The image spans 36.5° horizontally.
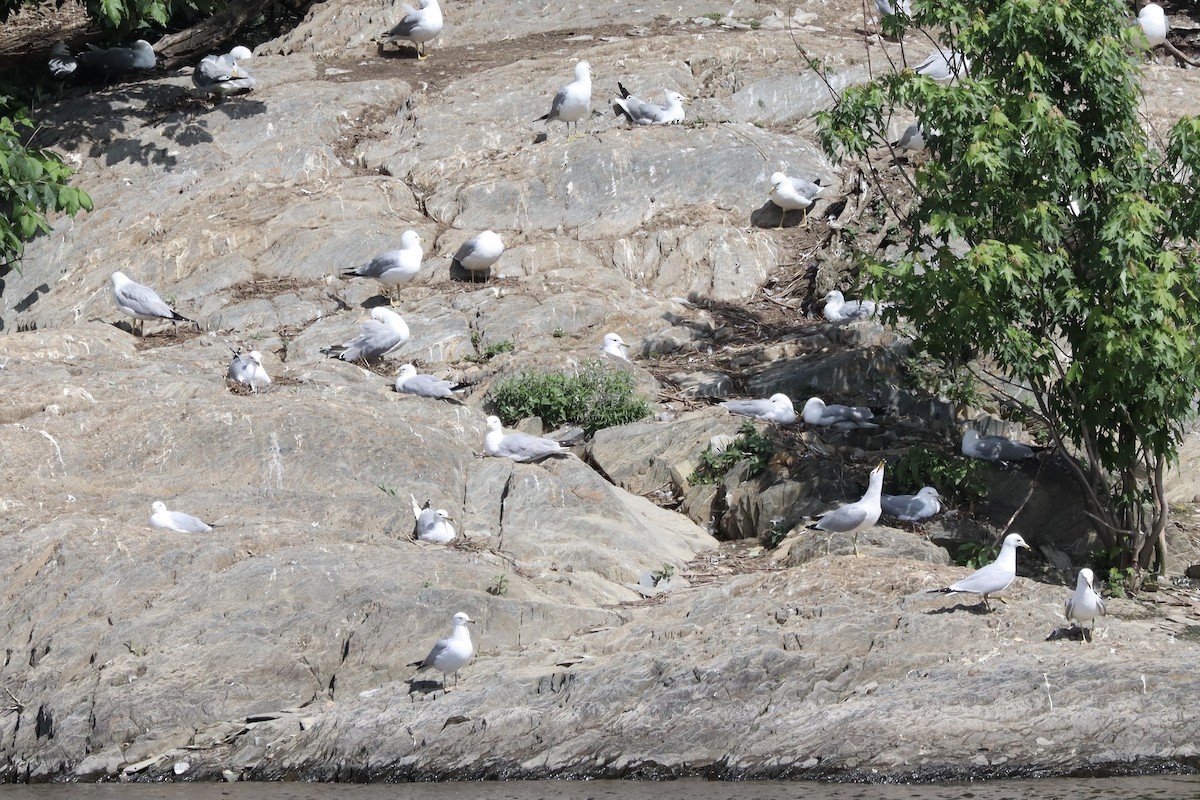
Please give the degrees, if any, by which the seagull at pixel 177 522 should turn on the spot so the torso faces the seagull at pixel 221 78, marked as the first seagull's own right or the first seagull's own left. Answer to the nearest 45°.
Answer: approximately 90° to the first seagull's own right

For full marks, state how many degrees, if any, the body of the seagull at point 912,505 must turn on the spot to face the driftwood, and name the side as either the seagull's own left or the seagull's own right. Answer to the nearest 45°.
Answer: approximately 135° to the seagull's own left

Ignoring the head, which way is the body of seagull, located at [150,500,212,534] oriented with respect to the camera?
to the viewer's left

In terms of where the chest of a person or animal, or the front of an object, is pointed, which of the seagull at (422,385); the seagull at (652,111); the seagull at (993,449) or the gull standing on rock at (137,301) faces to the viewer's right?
the seagull at (652,111)

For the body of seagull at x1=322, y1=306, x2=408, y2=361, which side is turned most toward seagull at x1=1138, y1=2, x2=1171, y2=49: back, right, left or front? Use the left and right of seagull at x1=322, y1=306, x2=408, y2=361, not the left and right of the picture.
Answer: front

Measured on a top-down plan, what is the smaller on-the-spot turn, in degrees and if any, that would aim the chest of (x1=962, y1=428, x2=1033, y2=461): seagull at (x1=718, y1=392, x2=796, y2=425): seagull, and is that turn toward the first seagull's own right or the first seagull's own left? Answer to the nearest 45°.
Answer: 0° — it already faces it

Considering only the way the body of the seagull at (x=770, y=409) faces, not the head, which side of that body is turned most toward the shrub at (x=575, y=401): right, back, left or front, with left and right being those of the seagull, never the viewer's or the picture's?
back

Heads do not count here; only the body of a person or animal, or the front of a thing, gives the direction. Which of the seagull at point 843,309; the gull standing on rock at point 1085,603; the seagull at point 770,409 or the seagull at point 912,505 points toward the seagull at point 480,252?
the seagull at point 843,309

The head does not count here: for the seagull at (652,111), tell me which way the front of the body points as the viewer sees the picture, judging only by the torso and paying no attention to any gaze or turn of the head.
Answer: to the viewer's right

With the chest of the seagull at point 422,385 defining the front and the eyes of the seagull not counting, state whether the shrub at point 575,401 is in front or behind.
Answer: behind

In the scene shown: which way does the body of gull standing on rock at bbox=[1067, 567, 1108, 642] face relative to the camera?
toward the camera

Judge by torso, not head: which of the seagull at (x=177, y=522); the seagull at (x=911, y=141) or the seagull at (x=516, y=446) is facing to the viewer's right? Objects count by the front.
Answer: the seagull at (x=911, y=141)

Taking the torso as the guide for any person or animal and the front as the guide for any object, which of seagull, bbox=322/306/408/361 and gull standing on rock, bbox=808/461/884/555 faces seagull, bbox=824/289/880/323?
seagull, bbox=322/306/408/361

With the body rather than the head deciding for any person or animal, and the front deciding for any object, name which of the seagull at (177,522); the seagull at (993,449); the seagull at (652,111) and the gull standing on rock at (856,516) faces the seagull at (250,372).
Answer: the seagull at (993,449)

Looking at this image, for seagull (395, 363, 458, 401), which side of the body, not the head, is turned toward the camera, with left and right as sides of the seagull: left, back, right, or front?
left

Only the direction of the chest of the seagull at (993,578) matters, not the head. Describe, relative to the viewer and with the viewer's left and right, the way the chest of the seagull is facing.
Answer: facing to the right of the viewer

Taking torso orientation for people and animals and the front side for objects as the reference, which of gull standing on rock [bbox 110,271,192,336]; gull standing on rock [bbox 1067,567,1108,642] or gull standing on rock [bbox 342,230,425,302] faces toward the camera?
gull standing on rock [bbox 1067,567,1108,642]

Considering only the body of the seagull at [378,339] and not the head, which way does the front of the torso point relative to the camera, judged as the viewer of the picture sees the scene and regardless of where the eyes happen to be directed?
to the viewer's right
